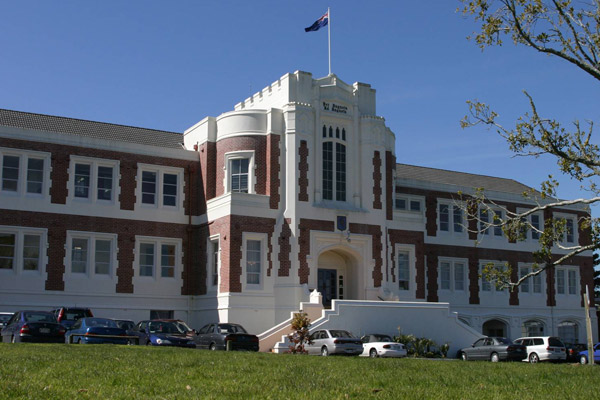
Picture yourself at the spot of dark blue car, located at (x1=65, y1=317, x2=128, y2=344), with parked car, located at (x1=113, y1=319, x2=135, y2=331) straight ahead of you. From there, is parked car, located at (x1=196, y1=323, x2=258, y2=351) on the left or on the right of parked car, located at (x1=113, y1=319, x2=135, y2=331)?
right

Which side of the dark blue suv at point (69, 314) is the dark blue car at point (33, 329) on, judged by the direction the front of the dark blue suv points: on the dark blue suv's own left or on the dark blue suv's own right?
on the dark blue suv's own left

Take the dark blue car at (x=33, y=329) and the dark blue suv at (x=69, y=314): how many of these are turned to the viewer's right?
0
